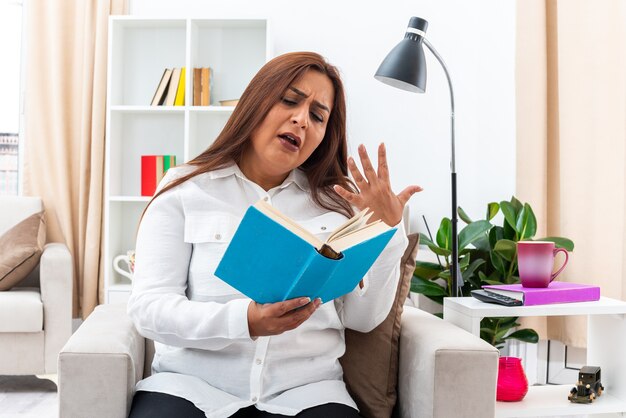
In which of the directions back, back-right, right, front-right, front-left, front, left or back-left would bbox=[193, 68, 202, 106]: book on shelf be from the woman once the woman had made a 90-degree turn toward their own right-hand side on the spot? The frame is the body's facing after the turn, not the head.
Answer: right

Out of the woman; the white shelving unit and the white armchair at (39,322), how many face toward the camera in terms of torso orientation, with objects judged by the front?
3

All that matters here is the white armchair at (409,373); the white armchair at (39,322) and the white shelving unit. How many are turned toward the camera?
3

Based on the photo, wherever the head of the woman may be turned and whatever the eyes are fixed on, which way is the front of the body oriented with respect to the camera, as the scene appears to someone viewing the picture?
toward the camera

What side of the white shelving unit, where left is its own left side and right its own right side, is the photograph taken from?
front

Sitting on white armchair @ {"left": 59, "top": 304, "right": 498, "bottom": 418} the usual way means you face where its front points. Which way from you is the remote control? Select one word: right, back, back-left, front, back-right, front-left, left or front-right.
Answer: back-left

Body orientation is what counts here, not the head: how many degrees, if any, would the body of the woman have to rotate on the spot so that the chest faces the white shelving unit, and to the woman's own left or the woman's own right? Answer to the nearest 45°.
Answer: approximately 180°

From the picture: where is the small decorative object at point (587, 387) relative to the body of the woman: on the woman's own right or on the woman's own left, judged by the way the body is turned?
on the woman's own left

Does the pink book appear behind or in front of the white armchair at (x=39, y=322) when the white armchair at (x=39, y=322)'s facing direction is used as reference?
in front

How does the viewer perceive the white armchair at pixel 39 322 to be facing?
facing the viewer
